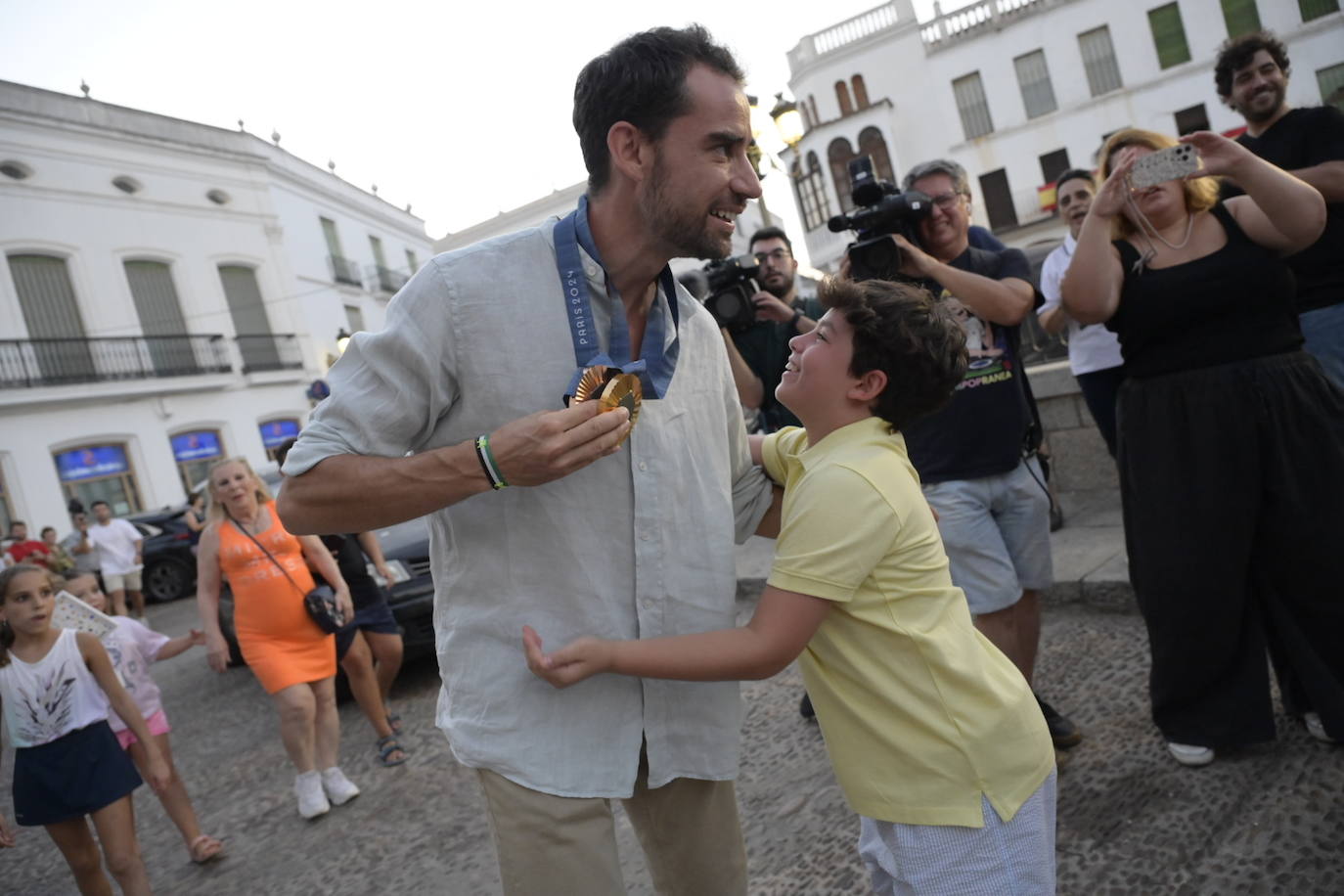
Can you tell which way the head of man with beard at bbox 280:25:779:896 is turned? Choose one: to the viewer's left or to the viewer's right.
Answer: to the viewer's right

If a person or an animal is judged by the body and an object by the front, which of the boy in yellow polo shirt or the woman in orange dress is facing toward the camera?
the woman in orange dress

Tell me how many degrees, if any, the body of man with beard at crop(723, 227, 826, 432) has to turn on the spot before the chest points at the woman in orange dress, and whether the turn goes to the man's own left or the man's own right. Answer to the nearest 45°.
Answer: approximately 45° to the man's own right

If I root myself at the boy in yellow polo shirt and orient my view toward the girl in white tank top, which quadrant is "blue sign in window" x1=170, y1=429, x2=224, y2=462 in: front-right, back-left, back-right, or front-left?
front-right

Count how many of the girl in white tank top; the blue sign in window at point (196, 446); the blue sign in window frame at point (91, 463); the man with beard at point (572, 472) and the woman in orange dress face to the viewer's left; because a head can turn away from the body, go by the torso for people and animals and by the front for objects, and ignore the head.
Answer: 0

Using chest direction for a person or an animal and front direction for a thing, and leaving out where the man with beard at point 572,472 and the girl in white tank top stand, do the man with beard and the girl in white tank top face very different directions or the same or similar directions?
same or similar directions

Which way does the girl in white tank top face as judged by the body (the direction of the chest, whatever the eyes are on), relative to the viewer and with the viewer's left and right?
facing the viewer

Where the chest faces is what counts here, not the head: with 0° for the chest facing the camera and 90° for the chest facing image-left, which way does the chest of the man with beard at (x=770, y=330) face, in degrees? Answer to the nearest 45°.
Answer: approximately 45°

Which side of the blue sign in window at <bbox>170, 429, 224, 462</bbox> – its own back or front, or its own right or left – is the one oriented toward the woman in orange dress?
front

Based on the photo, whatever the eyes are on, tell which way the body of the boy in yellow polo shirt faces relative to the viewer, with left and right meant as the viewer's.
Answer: facing to the left of the viewer

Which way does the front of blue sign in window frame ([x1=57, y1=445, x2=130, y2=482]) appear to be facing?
toward the camera

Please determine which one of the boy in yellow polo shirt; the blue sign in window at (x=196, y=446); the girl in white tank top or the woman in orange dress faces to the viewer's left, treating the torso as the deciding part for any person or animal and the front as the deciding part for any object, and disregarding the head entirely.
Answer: the boy in yellow polo shirt

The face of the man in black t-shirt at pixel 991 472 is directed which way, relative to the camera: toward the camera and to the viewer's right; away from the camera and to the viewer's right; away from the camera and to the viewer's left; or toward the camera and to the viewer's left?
toward the camera and to the viewer's left

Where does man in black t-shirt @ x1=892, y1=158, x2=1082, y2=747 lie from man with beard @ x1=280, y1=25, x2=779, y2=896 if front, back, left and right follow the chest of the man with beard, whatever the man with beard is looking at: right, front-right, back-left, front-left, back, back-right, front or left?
left

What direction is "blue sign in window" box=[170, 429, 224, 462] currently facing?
toward the camera

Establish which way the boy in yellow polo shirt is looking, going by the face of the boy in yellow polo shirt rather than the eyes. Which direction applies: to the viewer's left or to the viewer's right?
to the viewer's left
